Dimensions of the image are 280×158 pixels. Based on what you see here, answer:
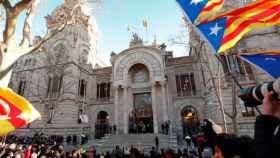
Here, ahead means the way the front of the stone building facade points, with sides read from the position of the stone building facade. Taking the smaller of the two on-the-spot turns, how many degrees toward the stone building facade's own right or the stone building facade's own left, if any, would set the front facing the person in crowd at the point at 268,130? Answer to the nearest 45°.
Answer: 0° — it already faces them

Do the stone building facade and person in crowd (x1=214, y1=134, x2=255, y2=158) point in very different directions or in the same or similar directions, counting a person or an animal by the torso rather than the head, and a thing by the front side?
very different directions

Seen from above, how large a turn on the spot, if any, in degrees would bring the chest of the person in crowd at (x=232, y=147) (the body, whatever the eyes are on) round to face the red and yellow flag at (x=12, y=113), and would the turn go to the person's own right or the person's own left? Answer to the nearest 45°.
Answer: approximately 45° to the person's own left

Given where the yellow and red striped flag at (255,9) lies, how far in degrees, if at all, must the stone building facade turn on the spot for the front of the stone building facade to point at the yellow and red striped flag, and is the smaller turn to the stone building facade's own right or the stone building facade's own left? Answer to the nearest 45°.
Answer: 0° — it already faces it

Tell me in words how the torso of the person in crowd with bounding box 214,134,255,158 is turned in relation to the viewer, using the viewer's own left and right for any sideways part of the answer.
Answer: facing away from the viewer and to the left of the viewer

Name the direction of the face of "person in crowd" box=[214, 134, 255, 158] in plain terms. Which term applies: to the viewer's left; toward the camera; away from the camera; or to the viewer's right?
away from the camera

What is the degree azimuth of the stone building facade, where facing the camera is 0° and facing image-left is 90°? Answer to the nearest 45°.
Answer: approximately 0°

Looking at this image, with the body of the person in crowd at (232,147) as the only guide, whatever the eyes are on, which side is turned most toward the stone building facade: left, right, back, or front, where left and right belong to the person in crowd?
front

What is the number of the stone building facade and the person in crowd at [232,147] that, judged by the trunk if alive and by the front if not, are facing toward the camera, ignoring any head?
1

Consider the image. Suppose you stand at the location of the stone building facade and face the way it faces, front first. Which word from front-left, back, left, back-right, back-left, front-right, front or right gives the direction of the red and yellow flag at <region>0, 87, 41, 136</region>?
front
